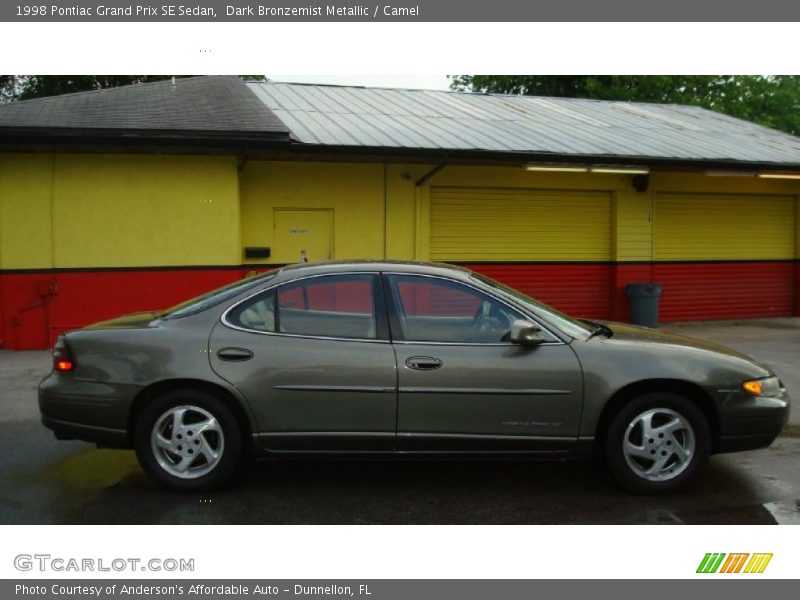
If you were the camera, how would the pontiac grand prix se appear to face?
facing to the right of the viewer

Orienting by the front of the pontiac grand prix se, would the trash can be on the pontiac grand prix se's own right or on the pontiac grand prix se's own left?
on the pontiac grand prix se's own left
